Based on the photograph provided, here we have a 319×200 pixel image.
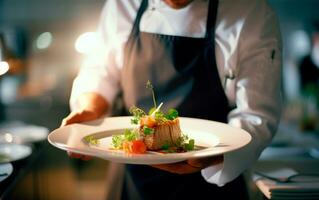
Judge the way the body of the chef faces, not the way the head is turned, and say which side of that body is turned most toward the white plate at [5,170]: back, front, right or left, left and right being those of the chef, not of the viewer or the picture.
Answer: right

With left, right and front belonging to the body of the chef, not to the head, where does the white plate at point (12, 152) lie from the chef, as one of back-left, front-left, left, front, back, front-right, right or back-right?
right

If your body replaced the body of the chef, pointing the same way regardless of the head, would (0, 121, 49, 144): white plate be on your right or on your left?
on your right

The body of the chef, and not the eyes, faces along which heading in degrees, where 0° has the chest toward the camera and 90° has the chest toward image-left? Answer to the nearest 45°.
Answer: approximately 0°
